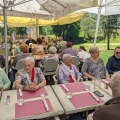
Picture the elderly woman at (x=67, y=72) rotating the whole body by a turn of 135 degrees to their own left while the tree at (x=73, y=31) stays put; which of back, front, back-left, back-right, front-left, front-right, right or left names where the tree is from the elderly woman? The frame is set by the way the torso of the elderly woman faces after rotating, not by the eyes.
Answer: front

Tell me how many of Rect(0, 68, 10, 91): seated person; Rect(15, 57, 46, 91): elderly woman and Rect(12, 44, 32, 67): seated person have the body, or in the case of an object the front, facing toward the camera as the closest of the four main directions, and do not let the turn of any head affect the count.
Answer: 2

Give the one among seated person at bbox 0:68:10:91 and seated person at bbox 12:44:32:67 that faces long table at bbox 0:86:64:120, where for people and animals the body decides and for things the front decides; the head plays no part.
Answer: seated person at bbox 0:68:10:91

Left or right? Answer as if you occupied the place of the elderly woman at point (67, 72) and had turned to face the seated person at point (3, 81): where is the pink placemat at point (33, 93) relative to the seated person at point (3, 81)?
left
